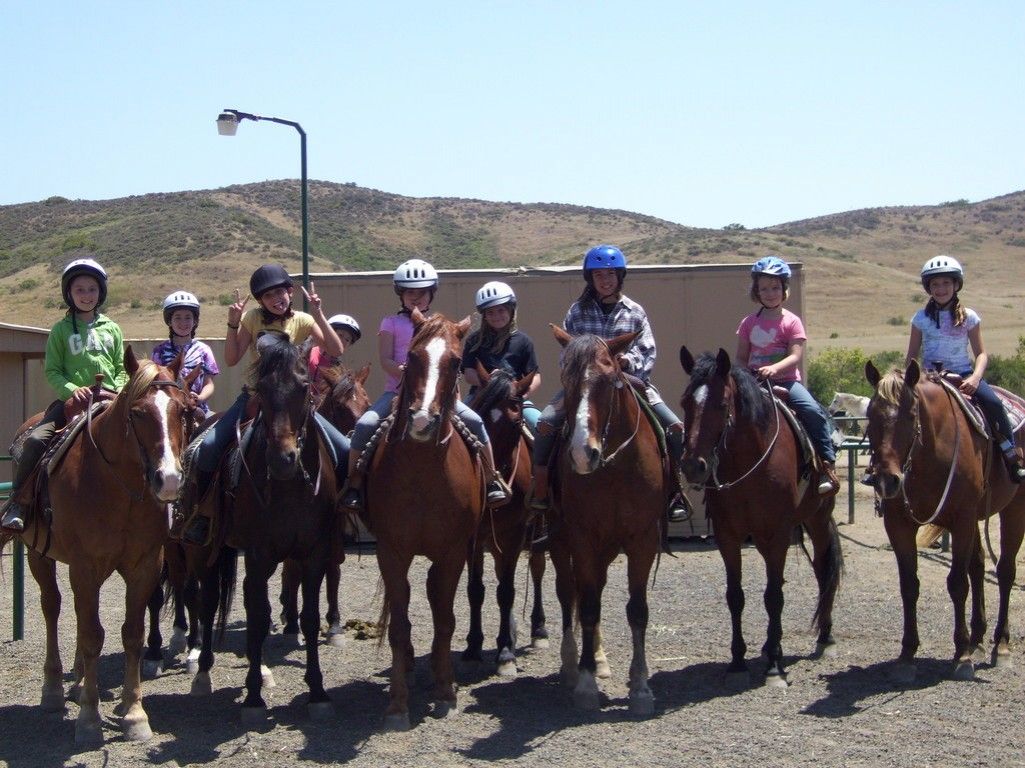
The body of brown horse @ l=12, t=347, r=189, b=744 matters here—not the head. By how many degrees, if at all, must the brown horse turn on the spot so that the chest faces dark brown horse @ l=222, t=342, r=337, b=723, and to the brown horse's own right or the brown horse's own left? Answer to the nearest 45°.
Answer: approximately 45° to the brown horse's own left

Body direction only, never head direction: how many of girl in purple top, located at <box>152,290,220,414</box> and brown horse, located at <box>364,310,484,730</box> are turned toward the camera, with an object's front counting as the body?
2

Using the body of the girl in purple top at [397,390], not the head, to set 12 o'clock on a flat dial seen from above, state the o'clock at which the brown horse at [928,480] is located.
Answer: The brown horse is roughly at 9 o'clock from the girl in purple top.

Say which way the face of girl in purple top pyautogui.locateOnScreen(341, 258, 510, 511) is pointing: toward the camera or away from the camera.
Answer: toward the camera

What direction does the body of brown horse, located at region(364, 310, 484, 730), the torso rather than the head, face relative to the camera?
toward the camera

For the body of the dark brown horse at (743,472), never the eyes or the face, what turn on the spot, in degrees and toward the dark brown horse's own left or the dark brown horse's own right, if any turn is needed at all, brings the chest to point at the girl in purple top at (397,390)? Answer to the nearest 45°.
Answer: approximately 45° to the dark brown horse's own right

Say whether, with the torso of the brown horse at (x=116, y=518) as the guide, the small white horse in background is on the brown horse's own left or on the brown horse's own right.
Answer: on the brown horse's own left

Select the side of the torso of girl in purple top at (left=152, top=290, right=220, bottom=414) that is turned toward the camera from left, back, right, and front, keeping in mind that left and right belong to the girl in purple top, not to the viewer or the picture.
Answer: front

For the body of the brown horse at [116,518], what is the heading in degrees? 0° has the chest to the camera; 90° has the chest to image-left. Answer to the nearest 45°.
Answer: approximately 315°

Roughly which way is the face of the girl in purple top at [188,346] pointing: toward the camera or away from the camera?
toward the camera

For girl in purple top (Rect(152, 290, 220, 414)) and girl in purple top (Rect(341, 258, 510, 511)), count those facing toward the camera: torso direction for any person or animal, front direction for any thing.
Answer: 2

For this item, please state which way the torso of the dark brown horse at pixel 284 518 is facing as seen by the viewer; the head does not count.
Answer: toward the camera

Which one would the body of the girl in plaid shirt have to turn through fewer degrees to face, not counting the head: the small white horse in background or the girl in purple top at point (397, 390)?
the girl in purple top
